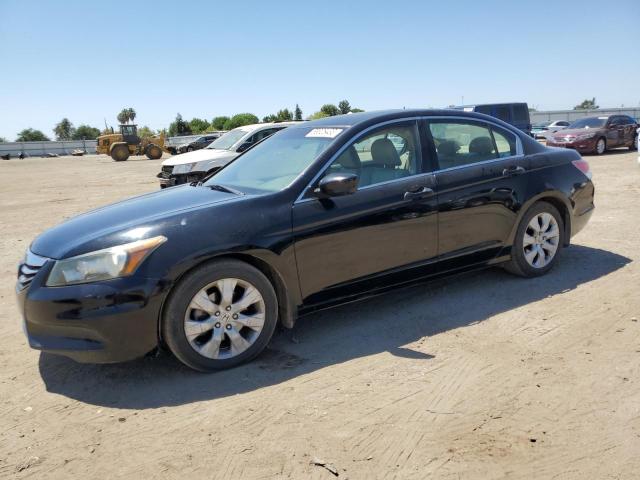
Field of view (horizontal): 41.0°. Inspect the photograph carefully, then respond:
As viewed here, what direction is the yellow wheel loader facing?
to the viewer's right

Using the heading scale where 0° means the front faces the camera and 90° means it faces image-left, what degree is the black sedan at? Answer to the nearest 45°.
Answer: approximately 45°

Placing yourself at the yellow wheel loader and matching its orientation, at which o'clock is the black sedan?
The black sedan is roughly at 3 o'clock from the yellow wheel loader.

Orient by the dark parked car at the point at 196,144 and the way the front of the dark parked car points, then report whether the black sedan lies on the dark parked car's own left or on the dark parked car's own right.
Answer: on the dark parked car's own left

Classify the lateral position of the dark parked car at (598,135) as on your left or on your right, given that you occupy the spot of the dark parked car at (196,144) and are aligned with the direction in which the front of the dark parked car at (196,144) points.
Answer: on your left
